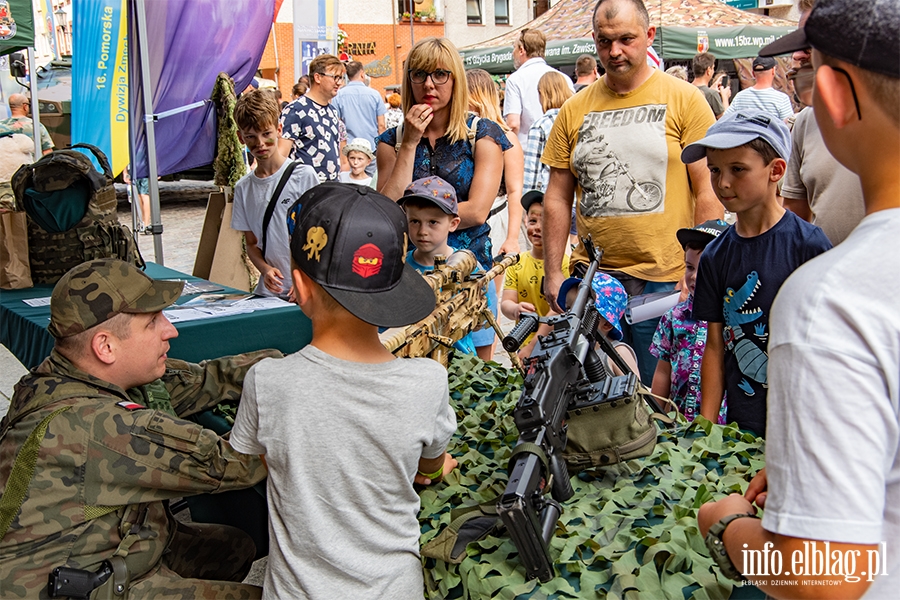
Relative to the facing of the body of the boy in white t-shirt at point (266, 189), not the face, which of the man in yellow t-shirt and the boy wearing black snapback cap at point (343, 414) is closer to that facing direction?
the boy wearing black snapback cap

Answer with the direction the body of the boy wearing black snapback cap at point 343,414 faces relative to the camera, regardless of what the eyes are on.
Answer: away from the camera

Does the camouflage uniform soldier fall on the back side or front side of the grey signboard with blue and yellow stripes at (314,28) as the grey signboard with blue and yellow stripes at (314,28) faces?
on the front side

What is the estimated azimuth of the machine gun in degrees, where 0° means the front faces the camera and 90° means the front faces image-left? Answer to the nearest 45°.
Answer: approximately 180°

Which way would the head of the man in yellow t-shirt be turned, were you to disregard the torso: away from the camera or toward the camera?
toward the camera

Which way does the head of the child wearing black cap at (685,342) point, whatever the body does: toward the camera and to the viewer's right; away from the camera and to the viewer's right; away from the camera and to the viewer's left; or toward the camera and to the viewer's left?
toward the camera and to the viewer's left

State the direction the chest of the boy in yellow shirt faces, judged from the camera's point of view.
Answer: toward the camera

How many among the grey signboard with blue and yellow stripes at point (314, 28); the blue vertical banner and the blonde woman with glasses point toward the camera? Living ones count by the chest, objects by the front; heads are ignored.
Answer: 3

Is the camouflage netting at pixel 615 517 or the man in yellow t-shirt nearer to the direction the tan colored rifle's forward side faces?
the man in yellow t-shirt

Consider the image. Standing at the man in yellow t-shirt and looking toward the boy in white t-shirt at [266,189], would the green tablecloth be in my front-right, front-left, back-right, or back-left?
front-left

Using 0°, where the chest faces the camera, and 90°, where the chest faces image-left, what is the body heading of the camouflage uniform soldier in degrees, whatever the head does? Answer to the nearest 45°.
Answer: approximately 270°

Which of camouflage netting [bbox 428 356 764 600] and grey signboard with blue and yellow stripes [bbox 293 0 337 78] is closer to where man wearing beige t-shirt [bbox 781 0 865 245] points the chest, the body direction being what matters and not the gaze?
the camouflage netting

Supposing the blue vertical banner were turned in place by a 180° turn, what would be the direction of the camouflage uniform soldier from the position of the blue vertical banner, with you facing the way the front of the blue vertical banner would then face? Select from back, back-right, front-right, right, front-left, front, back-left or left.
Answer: back

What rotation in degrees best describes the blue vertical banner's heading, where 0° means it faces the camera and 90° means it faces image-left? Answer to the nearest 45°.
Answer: approximately 0°

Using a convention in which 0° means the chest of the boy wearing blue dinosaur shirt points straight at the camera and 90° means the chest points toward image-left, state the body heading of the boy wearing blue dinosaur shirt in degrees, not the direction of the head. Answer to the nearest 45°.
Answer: approximately 45°

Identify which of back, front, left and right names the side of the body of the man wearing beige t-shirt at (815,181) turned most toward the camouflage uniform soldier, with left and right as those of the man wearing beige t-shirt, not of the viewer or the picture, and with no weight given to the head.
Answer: front

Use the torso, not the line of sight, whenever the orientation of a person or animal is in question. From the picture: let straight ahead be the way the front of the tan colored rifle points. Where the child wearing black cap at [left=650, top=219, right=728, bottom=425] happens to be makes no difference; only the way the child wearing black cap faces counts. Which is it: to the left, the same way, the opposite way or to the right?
the opposite way

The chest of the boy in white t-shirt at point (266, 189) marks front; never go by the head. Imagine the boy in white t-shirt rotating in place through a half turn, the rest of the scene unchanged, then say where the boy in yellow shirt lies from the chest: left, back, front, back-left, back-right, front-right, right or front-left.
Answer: right

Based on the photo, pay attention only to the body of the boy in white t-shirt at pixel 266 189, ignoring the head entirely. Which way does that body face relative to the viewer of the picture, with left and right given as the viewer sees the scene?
facing the viewer
